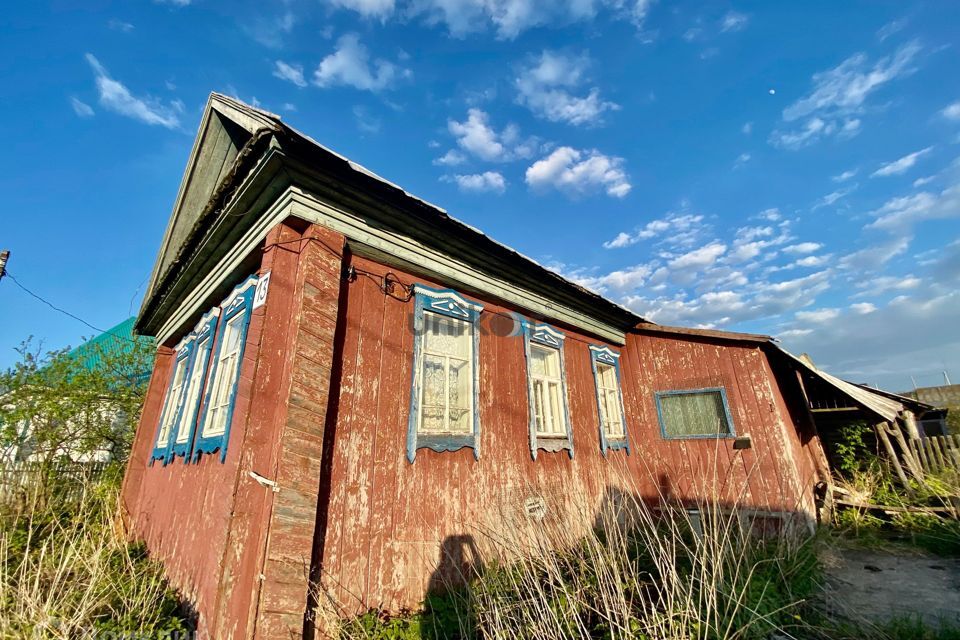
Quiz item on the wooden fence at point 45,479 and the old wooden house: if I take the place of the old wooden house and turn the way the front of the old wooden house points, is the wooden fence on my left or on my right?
on my right

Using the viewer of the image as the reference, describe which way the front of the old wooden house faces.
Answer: facing the viewer and to the left of the viewer

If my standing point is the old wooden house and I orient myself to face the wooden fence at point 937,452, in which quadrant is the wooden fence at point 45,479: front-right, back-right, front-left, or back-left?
back-left

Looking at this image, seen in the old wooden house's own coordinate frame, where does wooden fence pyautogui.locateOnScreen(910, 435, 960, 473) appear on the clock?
The wooden fence is roughly at 7 o'clock from the old wooden house.
